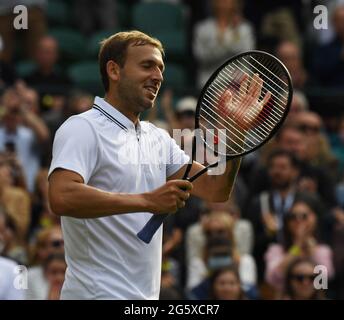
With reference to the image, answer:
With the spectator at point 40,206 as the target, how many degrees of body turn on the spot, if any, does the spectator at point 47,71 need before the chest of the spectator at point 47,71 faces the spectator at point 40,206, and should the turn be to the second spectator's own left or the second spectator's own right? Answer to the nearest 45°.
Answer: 0° — they already face them

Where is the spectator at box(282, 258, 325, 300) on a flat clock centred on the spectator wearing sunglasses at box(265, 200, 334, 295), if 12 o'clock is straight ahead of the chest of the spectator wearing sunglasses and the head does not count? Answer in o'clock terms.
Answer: The spectator is roughly at 12 o'clock from the spectator wearing sunglasses.

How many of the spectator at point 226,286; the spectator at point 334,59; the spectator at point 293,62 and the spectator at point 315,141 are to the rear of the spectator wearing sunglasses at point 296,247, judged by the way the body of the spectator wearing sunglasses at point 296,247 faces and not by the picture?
3

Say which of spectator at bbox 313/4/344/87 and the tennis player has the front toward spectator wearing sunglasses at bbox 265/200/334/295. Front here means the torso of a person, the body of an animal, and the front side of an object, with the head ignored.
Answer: the spectator
